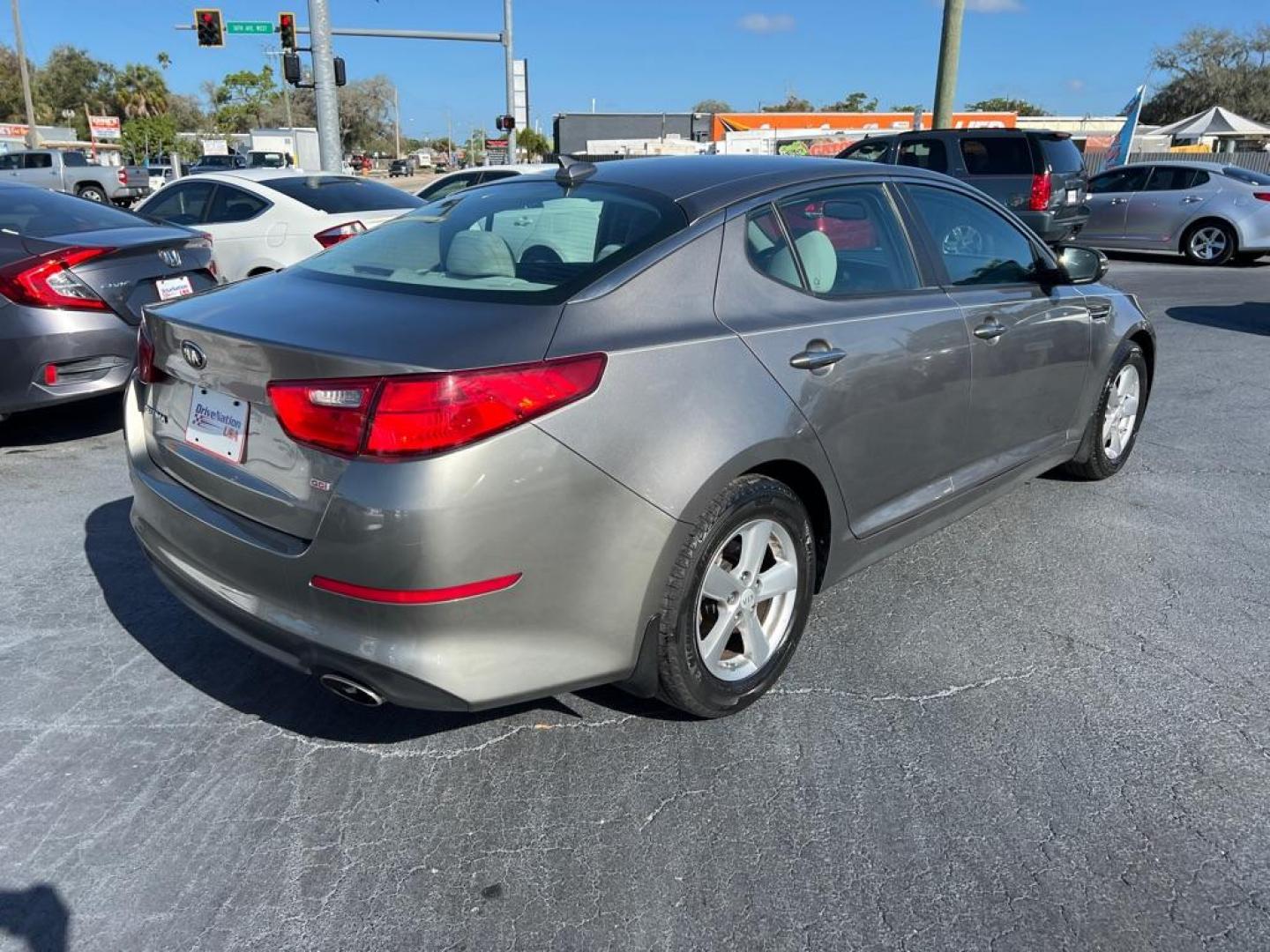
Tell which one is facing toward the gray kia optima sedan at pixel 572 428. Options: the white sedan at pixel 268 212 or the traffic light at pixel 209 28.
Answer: the traffic light

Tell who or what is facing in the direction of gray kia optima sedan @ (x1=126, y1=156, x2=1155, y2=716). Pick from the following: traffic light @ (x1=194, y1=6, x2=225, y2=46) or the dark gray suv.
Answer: the traffic light

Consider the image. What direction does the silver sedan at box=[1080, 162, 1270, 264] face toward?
to the viewer's left

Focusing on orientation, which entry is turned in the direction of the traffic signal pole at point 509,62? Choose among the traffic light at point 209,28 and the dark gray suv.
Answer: the dark gray suv

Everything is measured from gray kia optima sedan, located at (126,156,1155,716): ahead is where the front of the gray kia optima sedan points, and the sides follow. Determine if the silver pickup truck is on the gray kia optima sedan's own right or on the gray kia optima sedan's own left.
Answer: on the gray kia optima sedan's own left

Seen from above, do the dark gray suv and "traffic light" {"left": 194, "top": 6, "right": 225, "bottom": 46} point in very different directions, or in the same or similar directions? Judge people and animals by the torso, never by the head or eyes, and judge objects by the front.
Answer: very different directions

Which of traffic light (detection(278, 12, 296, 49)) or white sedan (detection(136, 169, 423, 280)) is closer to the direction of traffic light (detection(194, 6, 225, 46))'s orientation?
the white sedan

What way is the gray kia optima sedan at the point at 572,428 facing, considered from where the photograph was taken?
facing away from the viewer and to the right of the viewer

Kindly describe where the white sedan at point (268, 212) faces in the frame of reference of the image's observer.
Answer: facing away from the viewer and to the left of the viewer

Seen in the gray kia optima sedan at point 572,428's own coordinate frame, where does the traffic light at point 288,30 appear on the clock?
The traffic light is roughly at 10 o'clock from the gray kia optima sedan.

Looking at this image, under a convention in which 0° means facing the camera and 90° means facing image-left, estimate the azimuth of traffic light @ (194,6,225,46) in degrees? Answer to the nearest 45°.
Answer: approximately 0°
